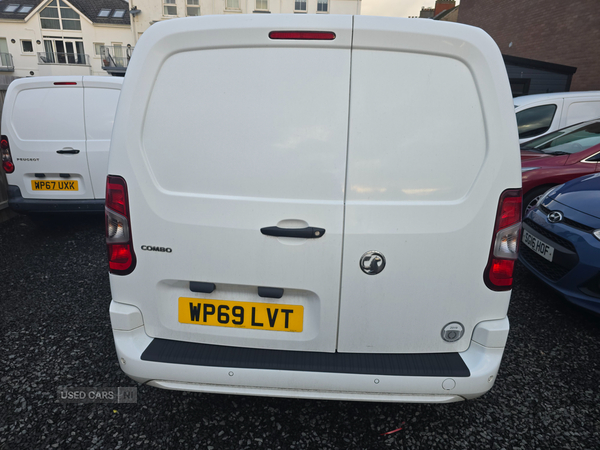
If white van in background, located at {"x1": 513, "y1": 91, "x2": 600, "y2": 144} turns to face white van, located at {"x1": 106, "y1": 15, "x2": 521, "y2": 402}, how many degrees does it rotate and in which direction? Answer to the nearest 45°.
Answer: approximately 90° to its left

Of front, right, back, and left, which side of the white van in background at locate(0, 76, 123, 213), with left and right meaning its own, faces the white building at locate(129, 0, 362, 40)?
front

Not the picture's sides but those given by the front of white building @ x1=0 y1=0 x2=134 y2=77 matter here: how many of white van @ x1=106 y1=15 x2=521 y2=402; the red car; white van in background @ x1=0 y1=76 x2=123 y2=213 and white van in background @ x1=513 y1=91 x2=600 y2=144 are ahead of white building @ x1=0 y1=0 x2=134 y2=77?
4

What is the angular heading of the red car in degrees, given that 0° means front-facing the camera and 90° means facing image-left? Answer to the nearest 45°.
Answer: approximately 45°

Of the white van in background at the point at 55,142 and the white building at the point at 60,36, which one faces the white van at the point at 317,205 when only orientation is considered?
the white building

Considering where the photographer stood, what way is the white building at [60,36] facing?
facing the viewer

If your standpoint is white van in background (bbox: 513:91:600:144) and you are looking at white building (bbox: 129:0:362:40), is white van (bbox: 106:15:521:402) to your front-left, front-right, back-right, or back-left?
back-left

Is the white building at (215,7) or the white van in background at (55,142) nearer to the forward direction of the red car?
the white van in background

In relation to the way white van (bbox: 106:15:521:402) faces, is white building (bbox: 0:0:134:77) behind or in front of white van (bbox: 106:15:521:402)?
in front

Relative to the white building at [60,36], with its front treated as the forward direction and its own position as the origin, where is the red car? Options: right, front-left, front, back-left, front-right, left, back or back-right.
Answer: front

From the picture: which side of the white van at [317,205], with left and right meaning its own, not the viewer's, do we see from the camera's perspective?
back

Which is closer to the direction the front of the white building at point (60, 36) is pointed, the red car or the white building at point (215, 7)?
the red car

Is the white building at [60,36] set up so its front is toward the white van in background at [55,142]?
yes

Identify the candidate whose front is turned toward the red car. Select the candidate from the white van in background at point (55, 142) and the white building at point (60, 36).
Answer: the white building

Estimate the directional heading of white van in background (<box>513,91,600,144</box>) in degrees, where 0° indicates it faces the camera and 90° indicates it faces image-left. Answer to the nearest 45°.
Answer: approximately 90°

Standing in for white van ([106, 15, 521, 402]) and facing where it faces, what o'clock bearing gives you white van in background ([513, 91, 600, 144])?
The white van in background is roughly at 1 o'clock from the white van.

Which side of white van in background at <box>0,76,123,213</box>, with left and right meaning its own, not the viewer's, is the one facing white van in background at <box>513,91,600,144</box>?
right

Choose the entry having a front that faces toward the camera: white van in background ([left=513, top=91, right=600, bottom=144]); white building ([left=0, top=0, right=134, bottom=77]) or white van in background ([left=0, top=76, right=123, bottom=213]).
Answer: the white building

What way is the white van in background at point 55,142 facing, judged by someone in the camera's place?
facing away from the viewer
